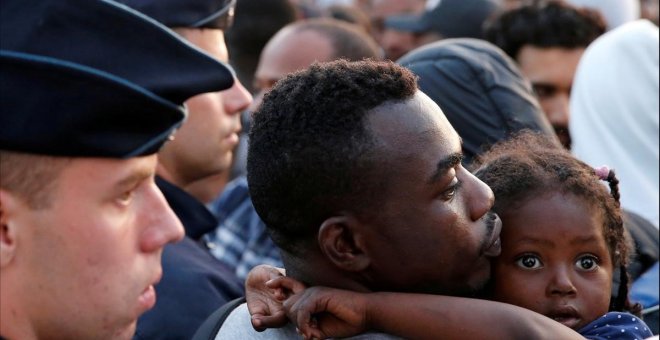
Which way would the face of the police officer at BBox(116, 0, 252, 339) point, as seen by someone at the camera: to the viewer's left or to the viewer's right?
to the viewer's right

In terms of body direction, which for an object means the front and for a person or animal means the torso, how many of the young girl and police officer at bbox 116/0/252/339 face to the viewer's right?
1

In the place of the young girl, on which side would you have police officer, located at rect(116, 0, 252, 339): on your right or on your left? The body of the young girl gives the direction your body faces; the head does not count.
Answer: on your right

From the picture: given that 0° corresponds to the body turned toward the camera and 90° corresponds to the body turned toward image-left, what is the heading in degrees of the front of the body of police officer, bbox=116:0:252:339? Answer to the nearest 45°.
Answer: approximately 270°

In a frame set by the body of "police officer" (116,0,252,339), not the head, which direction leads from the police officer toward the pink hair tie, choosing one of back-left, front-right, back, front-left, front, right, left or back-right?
front-right

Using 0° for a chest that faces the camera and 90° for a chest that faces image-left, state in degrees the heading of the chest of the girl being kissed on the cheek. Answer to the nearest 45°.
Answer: approximately 0°
